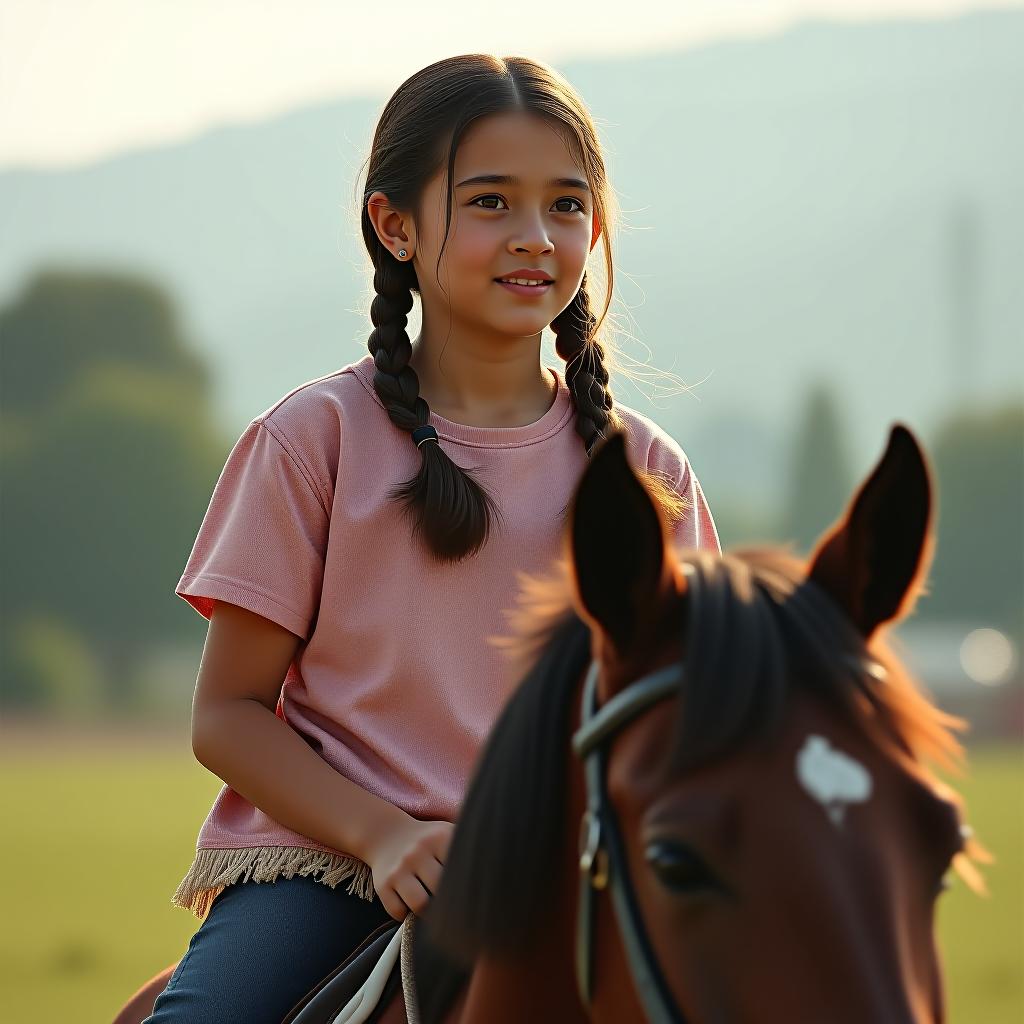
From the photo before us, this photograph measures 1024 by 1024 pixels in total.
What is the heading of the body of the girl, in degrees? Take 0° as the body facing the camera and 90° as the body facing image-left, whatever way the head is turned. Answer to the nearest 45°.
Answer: approximately 315°

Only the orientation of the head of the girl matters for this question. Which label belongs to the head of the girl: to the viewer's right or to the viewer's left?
to the viewer's right
